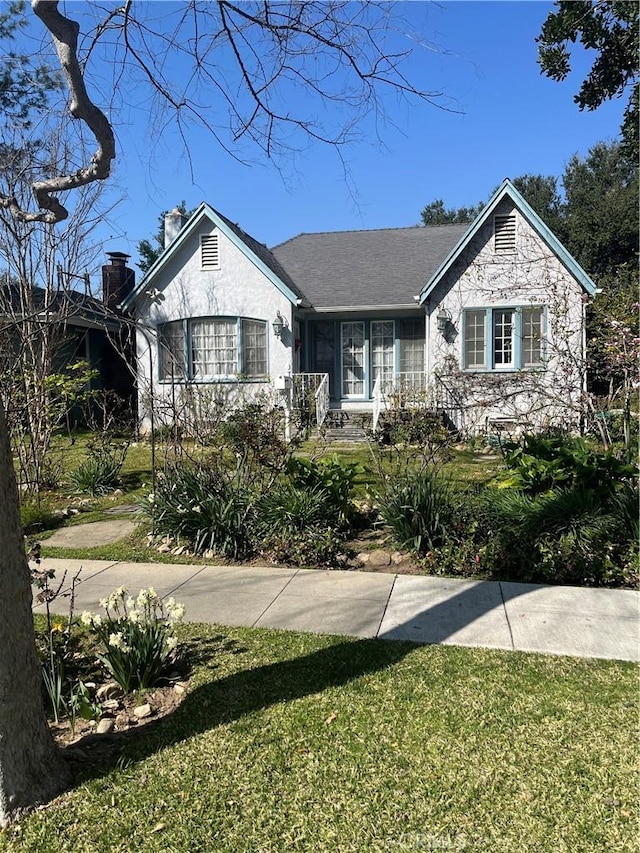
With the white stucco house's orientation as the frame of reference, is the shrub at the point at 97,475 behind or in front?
in front

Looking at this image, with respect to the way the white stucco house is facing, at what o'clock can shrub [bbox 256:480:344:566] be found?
The shrub is roughly at 12 o'clock from the white stucco house.

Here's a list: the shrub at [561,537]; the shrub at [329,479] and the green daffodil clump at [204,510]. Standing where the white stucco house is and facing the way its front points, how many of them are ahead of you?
3

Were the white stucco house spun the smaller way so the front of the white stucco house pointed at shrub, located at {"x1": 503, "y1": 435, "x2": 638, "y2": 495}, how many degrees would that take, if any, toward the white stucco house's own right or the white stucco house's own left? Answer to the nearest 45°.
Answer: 0° — it already faces it

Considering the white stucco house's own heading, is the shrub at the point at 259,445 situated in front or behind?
in front

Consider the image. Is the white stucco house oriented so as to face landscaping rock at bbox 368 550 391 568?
yes

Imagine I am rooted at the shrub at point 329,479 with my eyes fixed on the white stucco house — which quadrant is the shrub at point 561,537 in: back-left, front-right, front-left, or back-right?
back-right

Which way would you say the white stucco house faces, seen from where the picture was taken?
facing the viewer

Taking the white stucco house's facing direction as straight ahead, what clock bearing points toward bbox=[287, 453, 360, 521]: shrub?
The shrub is roughly at 12 o'clock from the white stucco house.

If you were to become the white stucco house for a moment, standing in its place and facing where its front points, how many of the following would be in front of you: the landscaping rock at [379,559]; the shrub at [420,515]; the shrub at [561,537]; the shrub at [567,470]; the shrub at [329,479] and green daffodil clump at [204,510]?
6
